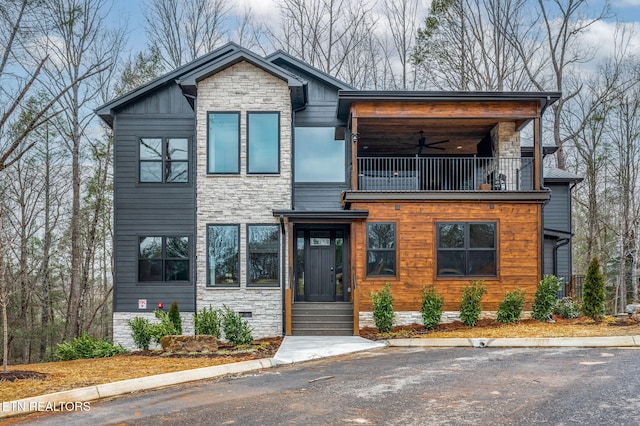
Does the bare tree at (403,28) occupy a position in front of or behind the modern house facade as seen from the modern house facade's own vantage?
behind

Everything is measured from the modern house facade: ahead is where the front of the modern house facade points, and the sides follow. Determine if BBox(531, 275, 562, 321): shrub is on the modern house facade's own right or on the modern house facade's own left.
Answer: on the modern house facade's own left

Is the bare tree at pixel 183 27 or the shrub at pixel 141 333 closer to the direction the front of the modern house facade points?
the shrub

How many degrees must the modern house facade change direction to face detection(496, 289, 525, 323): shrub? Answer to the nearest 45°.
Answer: approximately 90° to its left

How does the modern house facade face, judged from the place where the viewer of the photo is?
facing the viewer

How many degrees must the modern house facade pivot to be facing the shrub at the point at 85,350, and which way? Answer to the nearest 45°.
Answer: approximately 90° to its right

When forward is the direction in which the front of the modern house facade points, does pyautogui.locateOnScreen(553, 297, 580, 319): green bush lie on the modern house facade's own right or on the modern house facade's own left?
on the modern house facade's own left

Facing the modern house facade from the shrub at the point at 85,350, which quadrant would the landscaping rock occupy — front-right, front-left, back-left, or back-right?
front-right

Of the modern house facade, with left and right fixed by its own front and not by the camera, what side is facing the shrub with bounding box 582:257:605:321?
left

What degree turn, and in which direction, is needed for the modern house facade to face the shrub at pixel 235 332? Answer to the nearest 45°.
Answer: approximately 45° to its right
